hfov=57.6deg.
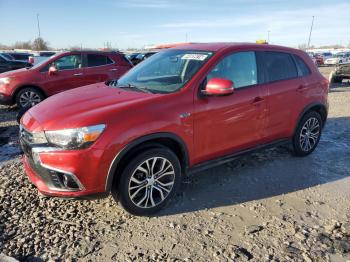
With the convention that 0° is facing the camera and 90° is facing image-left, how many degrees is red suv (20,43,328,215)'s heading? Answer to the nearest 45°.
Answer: approximately 45°

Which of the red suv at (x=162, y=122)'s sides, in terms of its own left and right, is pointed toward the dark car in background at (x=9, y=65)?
right

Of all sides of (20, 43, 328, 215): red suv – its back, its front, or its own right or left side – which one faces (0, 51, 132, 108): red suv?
right

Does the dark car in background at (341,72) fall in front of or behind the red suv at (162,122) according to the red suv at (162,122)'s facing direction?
behind
